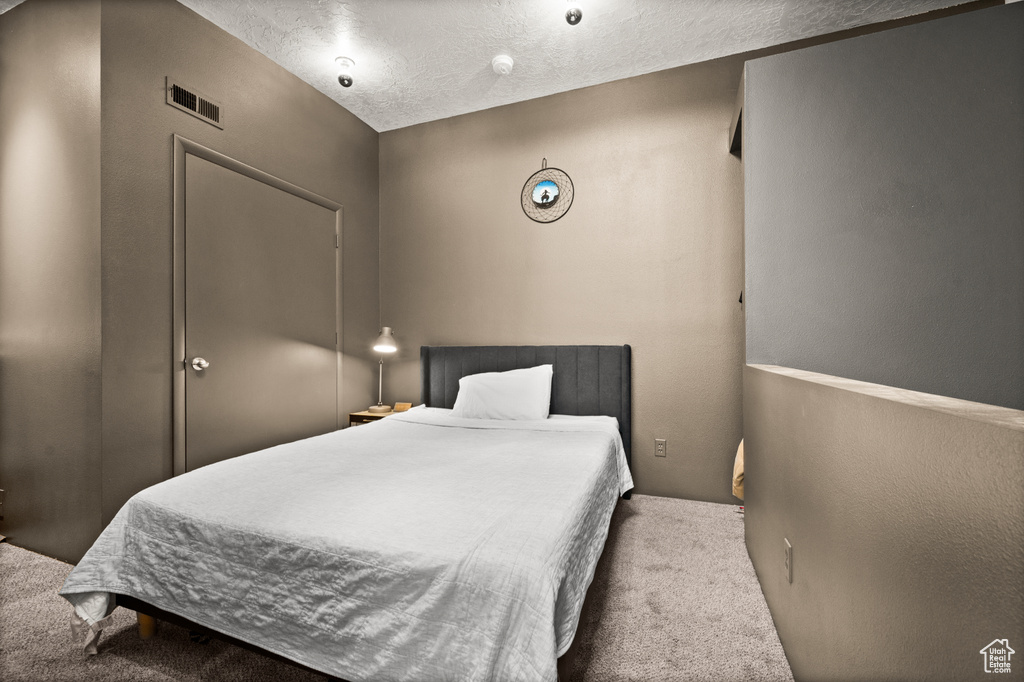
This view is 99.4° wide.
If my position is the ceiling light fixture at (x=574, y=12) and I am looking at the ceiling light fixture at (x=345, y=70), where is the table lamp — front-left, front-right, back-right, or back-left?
front-right

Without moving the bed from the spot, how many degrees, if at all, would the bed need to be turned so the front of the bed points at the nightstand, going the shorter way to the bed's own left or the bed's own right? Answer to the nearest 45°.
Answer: approximately 135° to the bed's own right

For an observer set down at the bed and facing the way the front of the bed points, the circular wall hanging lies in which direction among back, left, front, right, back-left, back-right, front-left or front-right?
back

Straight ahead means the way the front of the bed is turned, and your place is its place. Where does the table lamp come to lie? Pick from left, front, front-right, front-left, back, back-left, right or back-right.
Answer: back-right

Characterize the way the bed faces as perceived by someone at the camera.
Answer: facing the viewer and to the left of the viewer
